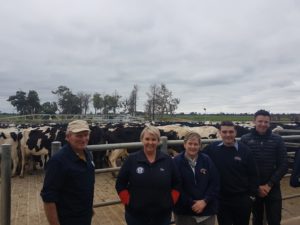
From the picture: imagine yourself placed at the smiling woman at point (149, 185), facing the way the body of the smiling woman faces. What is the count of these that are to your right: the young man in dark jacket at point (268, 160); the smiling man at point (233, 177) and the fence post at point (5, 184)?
1

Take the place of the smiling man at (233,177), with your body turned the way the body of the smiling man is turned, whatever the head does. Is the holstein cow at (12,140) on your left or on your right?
on your right

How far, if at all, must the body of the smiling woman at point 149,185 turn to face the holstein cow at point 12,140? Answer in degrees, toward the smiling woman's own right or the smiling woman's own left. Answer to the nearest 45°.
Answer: approximately 135° to the smiling woman's own right

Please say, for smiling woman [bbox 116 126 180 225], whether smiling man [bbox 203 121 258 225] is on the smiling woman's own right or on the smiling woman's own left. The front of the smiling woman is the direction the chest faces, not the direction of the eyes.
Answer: on the smiling woman's own left
